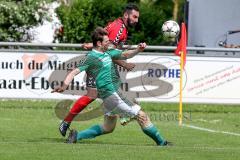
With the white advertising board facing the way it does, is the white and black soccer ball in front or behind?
in front

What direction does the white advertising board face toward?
toward the camera

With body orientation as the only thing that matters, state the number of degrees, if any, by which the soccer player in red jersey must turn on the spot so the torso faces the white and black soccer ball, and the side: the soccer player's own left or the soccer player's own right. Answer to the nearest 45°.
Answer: approximately 45° to the soccer player's own left

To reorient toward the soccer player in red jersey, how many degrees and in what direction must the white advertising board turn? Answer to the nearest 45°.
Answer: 0° — it already faces them

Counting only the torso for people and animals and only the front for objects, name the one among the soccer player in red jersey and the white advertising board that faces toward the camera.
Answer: the white advertising board

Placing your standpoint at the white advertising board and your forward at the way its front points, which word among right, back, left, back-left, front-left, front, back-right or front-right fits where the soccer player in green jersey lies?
front
